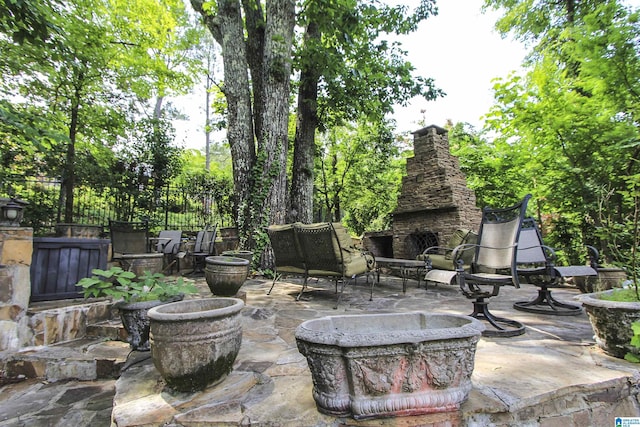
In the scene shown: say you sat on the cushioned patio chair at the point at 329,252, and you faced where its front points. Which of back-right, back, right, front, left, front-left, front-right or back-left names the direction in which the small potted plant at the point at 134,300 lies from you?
back

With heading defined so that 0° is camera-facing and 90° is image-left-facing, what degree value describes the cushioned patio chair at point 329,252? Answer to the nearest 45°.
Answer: approximately 225°

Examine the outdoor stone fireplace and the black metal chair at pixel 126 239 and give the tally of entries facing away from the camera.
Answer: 1

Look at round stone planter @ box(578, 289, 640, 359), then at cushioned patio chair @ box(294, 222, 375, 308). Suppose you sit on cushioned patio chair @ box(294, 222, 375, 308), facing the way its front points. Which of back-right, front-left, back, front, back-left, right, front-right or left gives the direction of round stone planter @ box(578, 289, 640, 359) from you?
right

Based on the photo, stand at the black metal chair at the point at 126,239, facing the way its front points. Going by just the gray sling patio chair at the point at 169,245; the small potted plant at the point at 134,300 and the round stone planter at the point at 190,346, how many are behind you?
2

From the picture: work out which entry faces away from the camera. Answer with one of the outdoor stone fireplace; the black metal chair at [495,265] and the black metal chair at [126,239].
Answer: the black metal chair at [126,239]

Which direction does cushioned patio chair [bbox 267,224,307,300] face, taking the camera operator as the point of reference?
facing away from the viewer and to the right of the viewer

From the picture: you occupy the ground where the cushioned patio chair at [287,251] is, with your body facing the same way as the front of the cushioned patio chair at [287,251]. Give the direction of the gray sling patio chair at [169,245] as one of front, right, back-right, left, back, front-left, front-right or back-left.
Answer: left

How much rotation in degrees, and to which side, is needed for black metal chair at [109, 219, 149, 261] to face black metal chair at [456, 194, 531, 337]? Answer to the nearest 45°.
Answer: approximately 135° to its right

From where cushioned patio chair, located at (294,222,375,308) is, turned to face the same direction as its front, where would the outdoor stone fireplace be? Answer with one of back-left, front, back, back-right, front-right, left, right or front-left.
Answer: front

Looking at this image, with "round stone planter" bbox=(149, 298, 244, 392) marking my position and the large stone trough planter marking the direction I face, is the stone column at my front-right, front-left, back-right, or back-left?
back-left

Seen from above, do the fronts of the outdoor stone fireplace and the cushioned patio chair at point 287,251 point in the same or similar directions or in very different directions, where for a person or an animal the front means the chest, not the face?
very different directions
